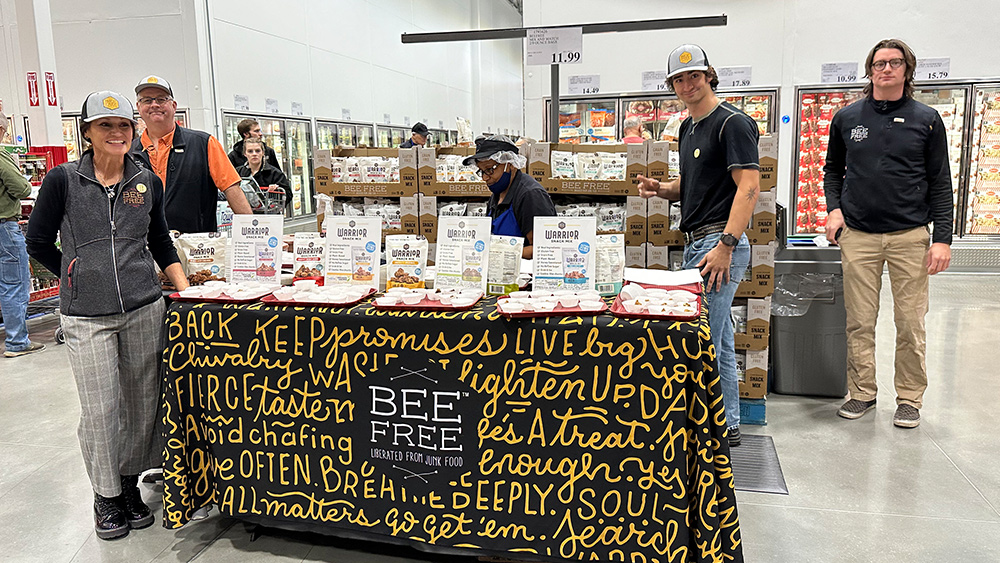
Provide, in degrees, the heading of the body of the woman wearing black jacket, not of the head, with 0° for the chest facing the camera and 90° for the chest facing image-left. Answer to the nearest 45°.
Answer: approximately 0°

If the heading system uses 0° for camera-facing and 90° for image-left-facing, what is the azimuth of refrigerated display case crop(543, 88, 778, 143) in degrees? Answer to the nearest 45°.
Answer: approximately 0°

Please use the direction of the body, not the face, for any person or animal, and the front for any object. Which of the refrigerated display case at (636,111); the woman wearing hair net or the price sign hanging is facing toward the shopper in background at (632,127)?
the refrigerated display case

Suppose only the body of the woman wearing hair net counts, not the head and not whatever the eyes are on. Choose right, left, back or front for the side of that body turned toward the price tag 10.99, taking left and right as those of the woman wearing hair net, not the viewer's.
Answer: back

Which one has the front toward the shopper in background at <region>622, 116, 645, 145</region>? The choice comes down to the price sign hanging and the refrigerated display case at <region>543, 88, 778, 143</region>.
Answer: the refrigerated display case

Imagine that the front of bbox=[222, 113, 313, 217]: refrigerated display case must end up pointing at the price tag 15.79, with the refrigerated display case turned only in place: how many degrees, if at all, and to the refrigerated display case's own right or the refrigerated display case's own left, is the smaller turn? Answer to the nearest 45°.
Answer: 0° — it already faces it

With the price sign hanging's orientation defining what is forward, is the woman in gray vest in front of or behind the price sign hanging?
in front
